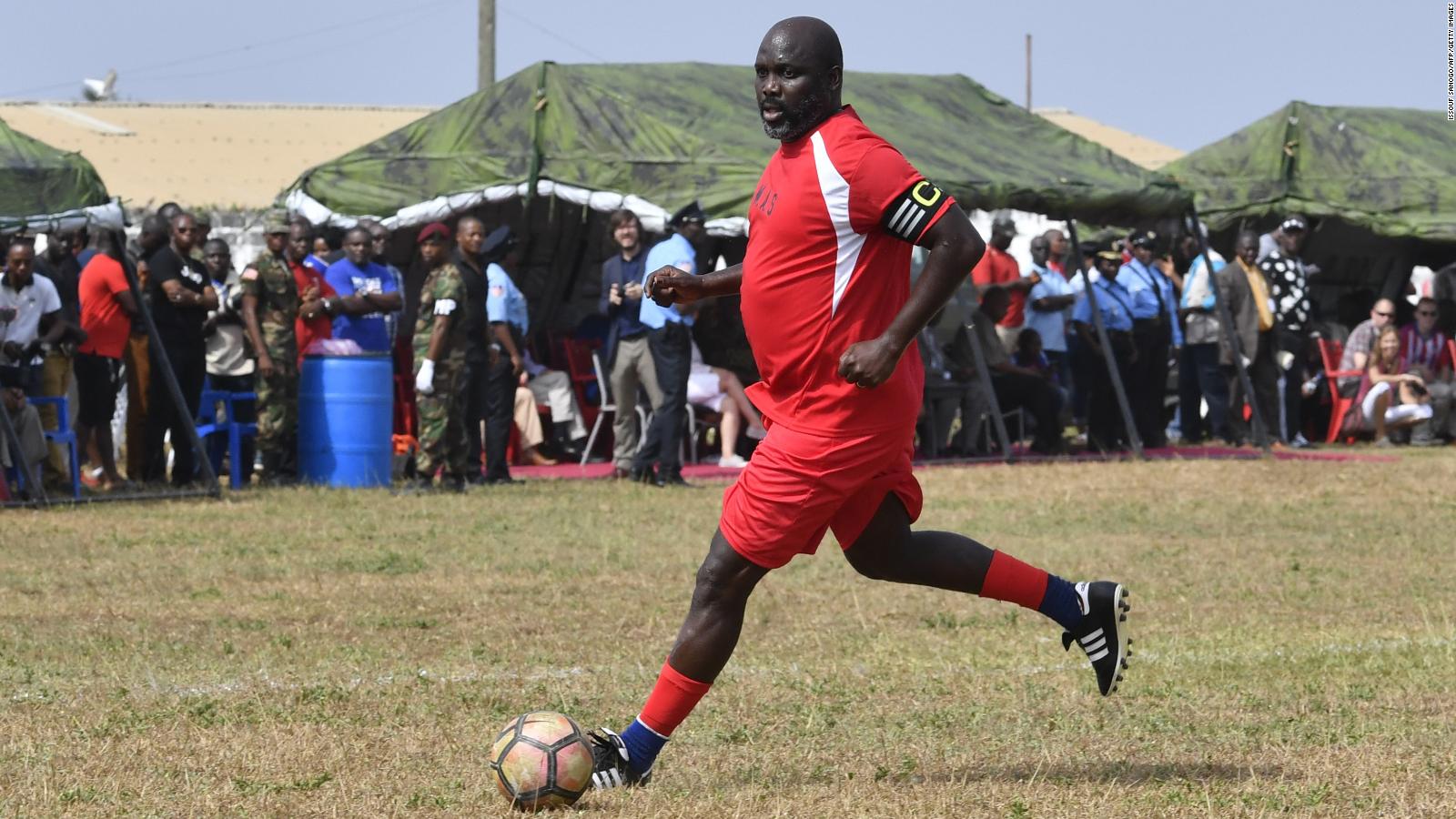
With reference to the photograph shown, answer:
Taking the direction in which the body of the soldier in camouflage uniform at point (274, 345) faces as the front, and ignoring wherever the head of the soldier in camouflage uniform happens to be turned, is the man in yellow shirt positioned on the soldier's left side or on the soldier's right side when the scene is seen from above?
on the soldier's left side

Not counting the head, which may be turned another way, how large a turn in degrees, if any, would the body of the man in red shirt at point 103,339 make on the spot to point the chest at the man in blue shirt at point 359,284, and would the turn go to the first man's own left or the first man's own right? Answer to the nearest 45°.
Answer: approximately 45° to the first man's own right

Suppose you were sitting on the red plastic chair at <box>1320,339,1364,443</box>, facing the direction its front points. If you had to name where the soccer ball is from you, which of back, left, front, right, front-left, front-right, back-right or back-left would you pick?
front-right

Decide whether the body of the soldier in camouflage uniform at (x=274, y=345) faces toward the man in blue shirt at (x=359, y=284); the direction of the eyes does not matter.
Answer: no

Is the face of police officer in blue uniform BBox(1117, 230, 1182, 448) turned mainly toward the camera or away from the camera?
toward the camera

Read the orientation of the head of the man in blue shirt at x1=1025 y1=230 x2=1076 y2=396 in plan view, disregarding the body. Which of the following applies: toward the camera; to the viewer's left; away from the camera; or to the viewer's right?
toward the camera

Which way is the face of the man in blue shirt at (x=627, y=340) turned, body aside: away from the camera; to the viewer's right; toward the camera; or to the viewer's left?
toward the camera

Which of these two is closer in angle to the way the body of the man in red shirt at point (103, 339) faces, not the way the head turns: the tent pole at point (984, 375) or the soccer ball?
the tent pole

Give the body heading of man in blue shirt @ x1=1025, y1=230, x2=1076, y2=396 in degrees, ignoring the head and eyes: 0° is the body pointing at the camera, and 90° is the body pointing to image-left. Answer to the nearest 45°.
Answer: approximately 45°

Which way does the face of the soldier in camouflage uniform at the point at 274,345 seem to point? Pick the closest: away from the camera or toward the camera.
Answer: toward the camera

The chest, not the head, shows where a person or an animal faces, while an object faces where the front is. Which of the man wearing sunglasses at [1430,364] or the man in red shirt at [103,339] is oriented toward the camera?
the man wearing sunglasses

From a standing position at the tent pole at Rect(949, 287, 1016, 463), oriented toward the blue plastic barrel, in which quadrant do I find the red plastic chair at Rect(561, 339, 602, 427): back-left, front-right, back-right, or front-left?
front-right

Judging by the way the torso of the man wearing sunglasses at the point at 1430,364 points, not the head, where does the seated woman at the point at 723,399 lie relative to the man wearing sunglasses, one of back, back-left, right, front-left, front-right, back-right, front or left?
front-right

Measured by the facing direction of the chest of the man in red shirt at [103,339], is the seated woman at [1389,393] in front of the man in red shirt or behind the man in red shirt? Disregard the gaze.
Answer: in front

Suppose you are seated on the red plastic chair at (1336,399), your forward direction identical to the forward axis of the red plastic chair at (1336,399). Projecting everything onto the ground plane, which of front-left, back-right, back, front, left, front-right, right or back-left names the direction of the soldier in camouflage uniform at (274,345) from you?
right

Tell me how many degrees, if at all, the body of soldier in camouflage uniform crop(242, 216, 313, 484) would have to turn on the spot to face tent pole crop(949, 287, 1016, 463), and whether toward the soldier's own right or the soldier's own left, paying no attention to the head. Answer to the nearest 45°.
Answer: approximately 45° to the soldier's own left

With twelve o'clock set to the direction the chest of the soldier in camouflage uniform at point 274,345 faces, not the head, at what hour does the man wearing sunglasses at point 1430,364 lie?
The man wearing sunglasses is roughly at 10 o'clock from the soldier in camouflage uniform.

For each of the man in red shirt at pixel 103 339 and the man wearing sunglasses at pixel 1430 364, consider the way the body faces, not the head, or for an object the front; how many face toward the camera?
1

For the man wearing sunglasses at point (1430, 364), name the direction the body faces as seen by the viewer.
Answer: toward the camera
